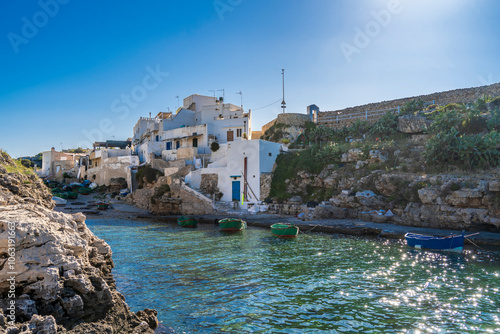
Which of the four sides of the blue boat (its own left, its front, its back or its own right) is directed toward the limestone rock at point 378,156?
left

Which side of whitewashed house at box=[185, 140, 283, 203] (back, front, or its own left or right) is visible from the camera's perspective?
front

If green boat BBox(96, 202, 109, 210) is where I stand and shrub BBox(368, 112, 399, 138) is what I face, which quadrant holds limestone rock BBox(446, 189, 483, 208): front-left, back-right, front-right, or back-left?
front-right

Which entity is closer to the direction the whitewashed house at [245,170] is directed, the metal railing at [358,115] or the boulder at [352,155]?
the boulder

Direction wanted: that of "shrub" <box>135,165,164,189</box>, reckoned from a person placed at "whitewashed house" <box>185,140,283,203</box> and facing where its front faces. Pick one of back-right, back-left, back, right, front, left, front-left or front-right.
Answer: back-right

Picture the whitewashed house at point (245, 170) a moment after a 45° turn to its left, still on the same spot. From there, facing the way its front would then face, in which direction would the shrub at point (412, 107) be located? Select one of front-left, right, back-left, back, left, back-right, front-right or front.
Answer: front-left

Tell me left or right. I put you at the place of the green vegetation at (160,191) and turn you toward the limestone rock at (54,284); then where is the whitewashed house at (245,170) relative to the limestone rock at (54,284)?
left

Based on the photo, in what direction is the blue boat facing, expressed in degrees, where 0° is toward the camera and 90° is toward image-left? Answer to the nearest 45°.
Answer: approximately 270°

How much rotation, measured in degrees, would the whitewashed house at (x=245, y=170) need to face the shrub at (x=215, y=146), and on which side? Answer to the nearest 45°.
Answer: approximately 180°

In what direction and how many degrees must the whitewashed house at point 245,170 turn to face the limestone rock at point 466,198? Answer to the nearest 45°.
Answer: approximately 45° to its left

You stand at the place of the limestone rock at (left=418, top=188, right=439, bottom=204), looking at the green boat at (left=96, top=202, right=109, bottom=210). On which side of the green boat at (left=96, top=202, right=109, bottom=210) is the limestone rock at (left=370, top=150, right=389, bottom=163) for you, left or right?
right

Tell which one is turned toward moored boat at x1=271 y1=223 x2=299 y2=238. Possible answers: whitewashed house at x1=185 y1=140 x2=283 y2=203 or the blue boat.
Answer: the whitewashed house

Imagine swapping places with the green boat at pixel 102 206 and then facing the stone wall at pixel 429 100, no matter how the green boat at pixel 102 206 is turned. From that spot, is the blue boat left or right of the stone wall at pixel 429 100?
right

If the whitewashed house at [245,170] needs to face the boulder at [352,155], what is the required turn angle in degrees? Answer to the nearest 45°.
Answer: approximately 90° to its left

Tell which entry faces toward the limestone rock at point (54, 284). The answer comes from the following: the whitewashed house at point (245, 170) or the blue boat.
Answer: the whitewashed house
